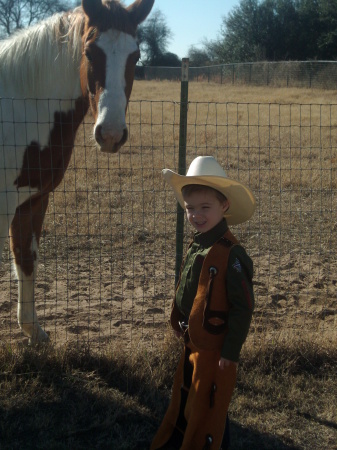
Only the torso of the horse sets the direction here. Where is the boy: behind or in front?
in front

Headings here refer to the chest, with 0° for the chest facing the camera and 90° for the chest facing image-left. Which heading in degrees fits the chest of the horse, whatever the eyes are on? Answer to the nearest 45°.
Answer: approximately 315°

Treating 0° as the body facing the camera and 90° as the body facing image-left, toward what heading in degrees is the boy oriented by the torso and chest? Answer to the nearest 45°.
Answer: approximately 45°

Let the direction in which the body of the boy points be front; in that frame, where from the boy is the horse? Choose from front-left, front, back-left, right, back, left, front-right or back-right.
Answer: right
